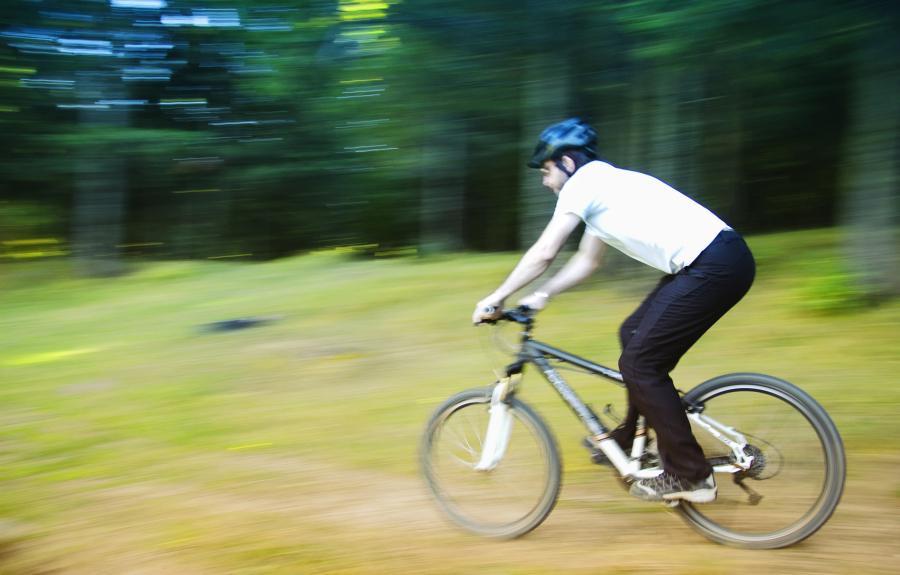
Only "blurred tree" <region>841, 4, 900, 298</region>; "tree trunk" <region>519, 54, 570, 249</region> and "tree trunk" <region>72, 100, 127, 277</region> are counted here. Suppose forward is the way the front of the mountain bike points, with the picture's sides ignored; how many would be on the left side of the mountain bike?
0

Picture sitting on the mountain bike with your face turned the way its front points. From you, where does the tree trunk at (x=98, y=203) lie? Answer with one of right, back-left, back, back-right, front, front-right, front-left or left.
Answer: front-right

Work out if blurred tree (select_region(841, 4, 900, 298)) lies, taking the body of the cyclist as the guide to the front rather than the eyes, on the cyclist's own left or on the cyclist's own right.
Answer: on the cyclist's own right

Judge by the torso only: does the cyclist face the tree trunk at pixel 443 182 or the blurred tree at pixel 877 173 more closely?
the tree trunk

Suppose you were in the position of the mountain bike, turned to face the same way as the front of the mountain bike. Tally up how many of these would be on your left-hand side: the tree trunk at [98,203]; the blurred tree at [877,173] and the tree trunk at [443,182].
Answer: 0

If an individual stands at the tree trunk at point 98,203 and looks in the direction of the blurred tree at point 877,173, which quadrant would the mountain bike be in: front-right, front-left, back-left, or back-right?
front-right

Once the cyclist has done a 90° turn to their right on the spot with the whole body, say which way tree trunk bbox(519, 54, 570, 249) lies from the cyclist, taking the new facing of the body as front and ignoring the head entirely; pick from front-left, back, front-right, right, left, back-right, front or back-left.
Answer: front

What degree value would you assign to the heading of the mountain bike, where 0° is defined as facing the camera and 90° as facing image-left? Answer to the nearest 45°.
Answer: approximately 90°

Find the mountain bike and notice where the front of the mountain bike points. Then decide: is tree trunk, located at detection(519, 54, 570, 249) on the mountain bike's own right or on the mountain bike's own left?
on the mountain bike's own right

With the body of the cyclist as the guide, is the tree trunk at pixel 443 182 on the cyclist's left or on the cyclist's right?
on the cyclist's right

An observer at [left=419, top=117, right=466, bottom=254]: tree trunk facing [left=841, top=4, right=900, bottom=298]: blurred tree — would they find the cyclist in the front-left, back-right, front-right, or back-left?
front-right

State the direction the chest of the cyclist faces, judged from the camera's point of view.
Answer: to the viewer's left

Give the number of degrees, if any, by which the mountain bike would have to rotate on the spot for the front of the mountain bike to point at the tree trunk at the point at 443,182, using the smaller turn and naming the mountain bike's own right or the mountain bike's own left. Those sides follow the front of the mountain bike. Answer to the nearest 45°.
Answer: approximately 90° to the mountain bike's own right

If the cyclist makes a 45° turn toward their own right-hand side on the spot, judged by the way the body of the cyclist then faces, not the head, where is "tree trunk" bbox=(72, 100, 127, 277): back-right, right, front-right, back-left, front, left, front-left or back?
front
